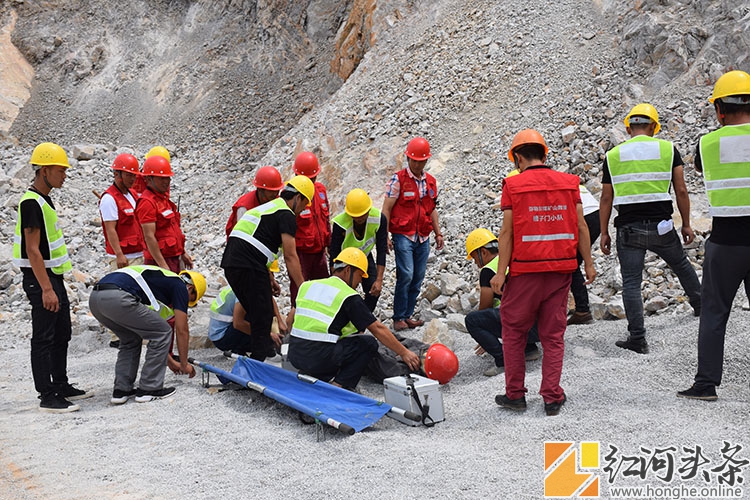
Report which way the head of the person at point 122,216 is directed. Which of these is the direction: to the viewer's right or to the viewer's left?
to the viewer's right

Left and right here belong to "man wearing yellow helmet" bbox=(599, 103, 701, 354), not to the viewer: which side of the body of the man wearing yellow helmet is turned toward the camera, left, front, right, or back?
back

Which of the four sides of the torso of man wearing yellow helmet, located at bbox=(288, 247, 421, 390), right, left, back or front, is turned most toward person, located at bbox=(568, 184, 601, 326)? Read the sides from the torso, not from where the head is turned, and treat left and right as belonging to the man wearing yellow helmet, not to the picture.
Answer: front

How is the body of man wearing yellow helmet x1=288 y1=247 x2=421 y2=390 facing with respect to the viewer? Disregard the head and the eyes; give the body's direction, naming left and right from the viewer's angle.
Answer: facing away from the viewer and to the right of the viewer

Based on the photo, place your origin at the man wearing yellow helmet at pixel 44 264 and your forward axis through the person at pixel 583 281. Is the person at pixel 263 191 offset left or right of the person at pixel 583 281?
left

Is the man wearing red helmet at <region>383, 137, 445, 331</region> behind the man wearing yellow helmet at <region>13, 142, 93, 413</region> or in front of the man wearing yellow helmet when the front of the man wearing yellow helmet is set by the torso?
in front

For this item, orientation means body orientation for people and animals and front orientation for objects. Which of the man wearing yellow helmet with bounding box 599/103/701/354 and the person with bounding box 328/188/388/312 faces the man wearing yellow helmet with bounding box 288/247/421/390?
the person

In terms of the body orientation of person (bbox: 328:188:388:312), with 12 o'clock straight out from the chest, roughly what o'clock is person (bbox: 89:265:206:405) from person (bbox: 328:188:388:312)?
person (bbox: 89:265:206:405) is roughly at 2 o'clock from person (bbox: 328:188:388:312).

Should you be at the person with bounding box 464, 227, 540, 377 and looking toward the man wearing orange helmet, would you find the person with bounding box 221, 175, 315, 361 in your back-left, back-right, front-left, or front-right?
back-right
